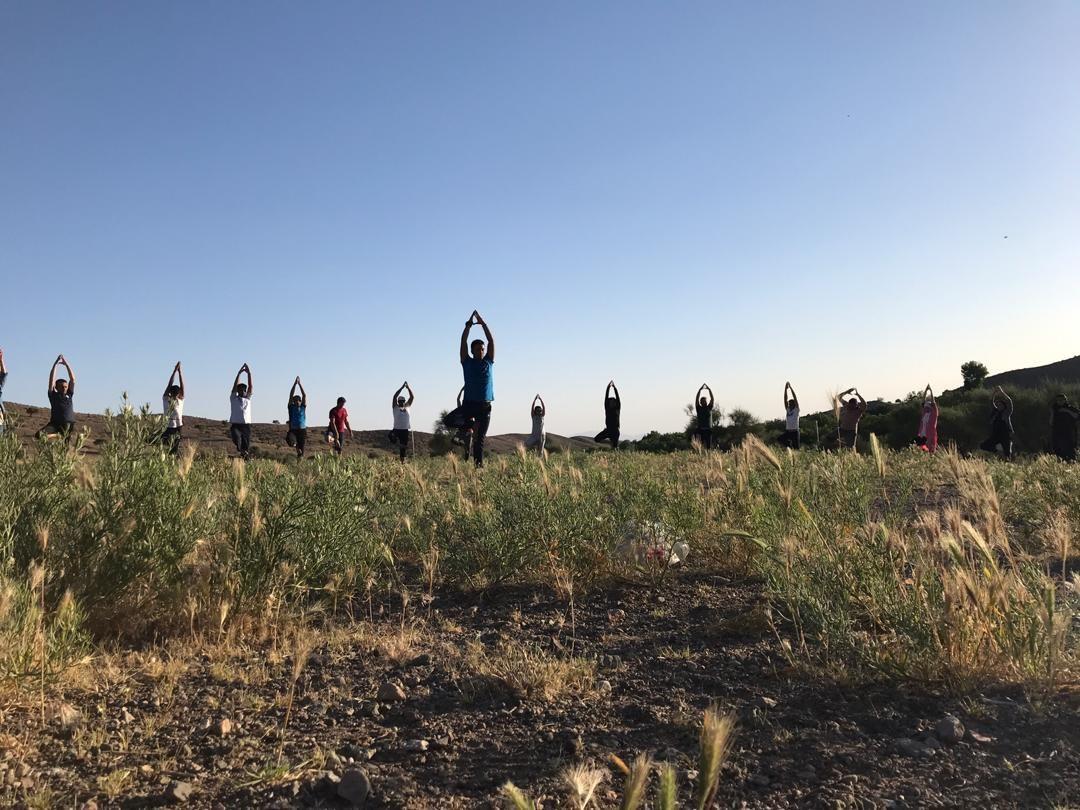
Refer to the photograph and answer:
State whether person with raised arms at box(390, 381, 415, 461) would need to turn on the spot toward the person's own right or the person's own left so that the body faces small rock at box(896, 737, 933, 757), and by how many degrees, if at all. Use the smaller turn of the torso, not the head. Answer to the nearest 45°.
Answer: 0° — they already face it

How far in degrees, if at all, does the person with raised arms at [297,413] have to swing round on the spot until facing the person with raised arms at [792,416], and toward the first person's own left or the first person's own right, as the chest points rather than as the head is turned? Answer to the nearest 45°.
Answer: approximately 90° to the first person's own left

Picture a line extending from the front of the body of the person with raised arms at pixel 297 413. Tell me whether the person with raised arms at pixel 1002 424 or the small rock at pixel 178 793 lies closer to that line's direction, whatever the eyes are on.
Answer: the small rock

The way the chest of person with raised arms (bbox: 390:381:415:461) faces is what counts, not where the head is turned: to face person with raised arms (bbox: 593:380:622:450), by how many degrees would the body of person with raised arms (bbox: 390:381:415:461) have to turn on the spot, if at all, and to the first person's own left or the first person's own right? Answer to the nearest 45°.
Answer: approximately 90° to the first person's own left

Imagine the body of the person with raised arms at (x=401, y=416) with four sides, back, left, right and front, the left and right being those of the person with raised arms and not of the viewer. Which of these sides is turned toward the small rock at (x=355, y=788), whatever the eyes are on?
front

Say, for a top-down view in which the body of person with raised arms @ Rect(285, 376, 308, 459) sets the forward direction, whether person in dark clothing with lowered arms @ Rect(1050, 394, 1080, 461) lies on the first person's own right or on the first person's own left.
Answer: on the first person's own left

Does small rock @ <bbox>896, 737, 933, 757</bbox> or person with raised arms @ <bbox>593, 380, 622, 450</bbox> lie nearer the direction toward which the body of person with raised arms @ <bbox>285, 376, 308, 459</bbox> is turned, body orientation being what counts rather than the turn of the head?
the small rock

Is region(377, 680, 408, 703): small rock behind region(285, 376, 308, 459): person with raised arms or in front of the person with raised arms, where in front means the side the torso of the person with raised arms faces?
in front

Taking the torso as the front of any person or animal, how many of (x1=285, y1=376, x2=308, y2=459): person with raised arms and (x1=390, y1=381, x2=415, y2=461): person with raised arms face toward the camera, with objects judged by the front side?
2

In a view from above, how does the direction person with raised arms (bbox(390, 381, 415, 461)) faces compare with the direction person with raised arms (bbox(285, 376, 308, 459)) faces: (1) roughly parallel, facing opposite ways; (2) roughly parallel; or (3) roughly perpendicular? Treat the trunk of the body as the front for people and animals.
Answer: roughly parallel

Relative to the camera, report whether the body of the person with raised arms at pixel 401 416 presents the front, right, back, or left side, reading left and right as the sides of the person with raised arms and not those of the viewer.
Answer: front

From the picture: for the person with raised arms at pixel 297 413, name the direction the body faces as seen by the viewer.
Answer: toward the camera

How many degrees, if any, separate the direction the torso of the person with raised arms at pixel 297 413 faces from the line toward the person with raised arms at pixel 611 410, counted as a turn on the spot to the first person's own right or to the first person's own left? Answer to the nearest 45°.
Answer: approximately 90° to the first person's own left

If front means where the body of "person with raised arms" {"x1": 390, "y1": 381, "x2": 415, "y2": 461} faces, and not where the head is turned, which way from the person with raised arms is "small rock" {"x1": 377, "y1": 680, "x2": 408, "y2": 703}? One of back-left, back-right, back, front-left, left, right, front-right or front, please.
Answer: front

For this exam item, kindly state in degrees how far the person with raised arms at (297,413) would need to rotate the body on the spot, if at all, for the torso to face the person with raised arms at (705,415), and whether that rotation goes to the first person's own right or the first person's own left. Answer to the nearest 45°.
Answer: approximately 90° to the first person's own left
